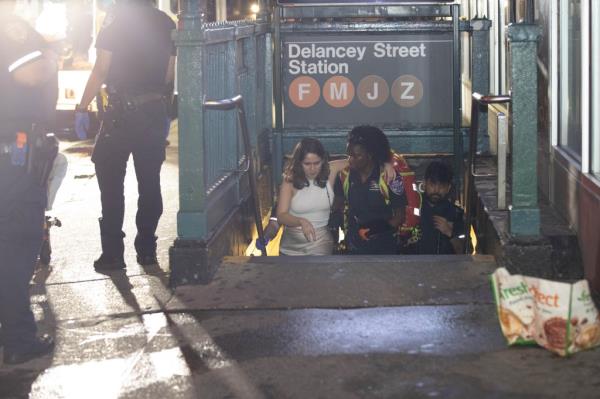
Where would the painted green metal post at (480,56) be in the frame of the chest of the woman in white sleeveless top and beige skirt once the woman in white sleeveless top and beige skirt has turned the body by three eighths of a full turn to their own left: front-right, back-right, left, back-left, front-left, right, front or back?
front

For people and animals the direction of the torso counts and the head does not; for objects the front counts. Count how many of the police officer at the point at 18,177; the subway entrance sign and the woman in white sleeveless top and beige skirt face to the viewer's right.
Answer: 1

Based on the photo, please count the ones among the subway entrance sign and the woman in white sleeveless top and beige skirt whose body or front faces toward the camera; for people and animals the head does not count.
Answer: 2

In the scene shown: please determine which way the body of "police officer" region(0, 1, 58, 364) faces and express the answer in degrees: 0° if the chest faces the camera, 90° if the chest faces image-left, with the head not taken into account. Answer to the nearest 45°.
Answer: approximately 270°

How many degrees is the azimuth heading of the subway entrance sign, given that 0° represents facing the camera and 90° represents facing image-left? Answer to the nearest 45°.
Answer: approximately 0°

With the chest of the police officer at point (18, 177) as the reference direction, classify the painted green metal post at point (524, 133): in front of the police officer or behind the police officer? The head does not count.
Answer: in front

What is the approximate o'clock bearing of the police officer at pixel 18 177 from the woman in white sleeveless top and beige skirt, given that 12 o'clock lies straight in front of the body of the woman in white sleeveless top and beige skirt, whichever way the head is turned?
The police officer is roughly at 1 o'clock from the woman in white sleeveless top and beige skirt.

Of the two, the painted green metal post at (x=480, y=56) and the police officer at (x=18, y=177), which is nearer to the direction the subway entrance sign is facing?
the police officer

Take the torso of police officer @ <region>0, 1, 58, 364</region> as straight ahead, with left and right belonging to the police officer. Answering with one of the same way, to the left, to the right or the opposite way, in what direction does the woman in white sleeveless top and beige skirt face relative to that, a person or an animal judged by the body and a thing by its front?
to the right

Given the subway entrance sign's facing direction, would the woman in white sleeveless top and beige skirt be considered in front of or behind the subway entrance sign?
in front

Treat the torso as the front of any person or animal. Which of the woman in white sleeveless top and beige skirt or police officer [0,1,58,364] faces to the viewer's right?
the police officer

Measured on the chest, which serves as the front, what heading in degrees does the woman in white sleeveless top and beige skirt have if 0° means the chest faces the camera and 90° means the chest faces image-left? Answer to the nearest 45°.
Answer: approximately 0°

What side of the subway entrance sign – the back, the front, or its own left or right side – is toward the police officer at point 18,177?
front
